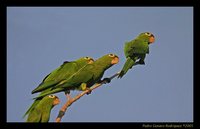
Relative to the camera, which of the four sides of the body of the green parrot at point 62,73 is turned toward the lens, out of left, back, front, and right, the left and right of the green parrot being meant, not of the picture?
right

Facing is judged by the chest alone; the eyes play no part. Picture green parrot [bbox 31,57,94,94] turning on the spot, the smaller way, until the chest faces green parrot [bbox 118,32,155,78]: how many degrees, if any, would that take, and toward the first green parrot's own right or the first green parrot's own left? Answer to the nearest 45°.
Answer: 0° — it already faces it

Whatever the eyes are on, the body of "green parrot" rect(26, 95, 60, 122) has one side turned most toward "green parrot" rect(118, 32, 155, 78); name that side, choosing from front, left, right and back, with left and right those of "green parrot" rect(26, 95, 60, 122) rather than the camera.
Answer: front

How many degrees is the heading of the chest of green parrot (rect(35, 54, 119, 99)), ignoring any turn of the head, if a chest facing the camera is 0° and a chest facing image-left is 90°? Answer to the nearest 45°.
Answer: approximately 270°

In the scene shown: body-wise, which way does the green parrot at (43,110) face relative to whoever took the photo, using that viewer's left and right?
facing to the right of the viewer

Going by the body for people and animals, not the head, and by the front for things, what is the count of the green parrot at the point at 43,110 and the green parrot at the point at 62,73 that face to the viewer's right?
2

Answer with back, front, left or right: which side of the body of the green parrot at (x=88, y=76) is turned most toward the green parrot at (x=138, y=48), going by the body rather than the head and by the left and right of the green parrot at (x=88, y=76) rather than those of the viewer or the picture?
front

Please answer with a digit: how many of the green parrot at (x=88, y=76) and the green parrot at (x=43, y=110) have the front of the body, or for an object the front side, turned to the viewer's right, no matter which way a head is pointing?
2
